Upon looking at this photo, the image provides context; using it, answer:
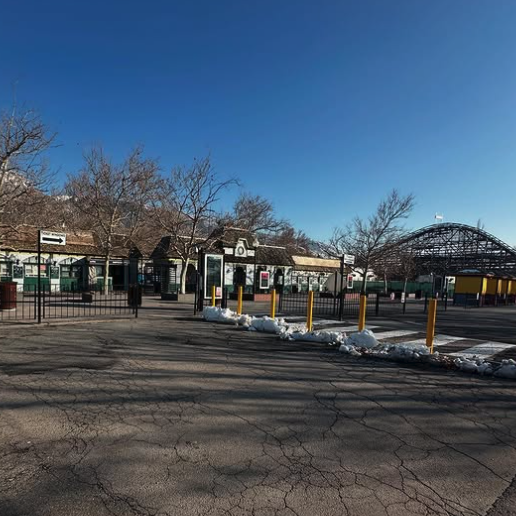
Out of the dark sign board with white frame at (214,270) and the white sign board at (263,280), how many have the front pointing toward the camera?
2

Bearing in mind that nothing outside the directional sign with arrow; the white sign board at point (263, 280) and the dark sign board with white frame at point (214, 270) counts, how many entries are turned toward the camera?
3

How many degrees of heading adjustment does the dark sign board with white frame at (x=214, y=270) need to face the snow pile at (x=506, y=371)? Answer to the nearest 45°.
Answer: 0° — it already faces it

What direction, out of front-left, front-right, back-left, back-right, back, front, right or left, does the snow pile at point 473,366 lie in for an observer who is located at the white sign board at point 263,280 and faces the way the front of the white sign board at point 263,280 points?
front

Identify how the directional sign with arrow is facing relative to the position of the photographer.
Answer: facing the viewer

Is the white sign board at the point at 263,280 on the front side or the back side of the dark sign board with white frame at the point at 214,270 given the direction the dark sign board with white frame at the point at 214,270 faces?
on the back side

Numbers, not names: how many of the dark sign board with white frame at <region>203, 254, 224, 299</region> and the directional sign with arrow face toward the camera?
2

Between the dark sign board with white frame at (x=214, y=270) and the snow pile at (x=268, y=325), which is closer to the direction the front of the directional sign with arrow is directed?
the snow pile

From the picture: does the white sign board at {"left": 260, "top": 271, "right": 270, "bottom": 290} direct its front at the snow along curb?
yes

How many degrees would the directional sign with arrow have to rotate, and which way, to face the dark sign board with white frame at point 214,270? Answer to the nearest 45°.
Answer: approximately 135° to its left
